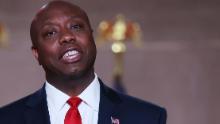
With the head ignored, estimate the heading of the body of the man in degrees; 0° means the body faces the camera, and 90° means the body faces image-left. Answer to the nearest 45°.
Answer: approximately 0°

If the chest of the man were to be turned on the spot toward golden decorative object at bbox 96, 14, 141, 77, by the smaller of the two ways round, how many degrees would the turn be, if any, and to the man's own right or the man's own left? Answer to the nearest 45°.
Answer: approximately 180°
